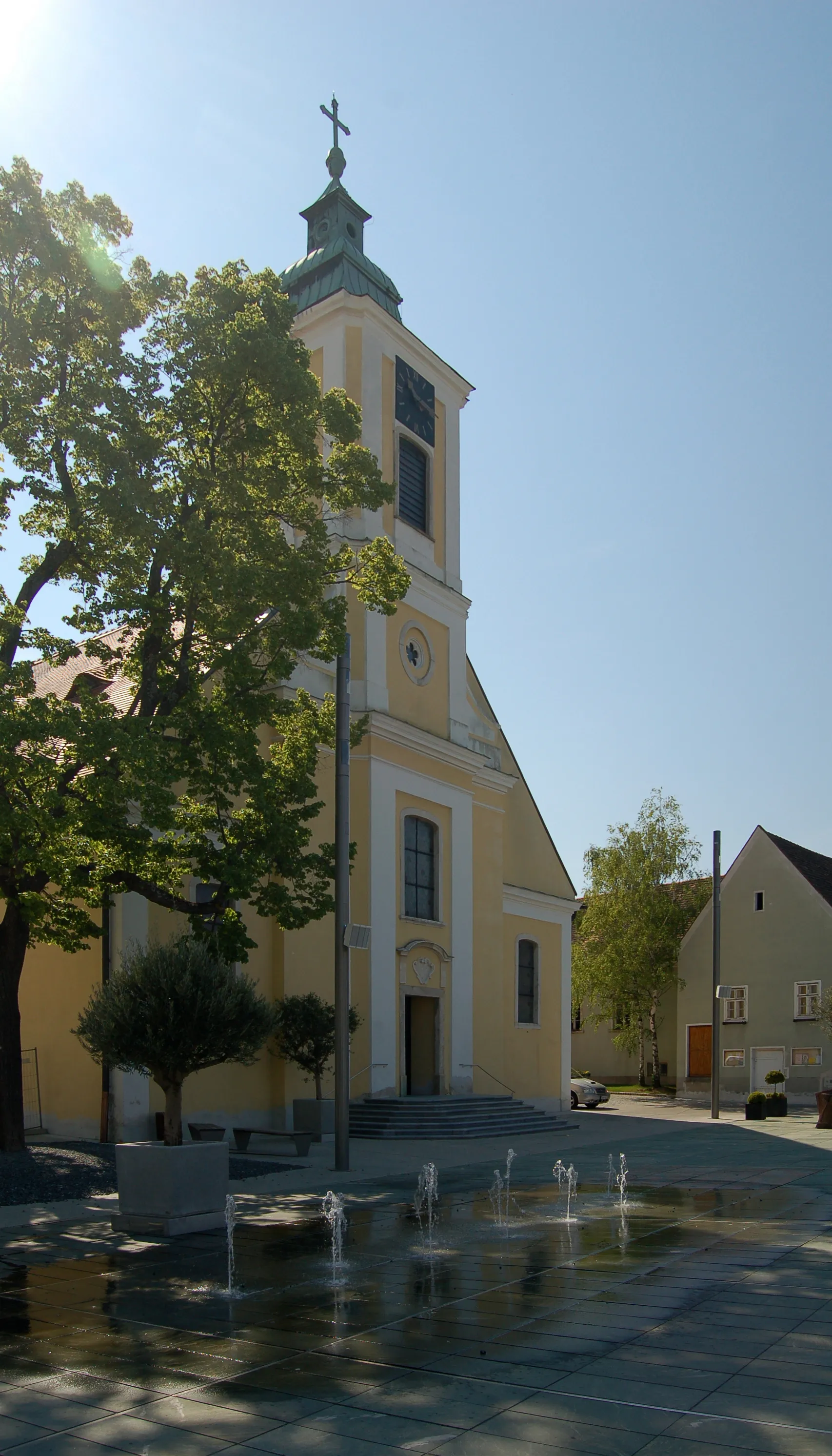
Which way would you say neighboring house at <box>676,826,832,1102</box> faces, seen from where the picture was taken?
facing the viewer

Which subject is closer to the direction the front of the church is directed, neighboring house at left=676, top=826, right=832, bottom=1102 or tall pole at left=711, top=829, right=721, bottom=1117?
the tall pole

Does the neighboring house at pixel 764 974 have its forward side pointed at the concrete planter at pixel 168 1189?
yes

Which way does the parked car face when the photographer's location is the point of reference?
facing the viewer and to the right of the viewer

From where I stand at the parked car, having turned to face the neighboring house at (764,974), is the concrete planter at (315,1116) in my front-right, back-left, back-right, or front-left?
back-right

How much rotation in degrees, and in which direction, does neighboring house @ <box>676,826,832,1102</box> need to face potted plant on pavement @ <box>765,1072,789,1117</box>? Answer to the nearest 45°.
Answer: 0° — it already faces it

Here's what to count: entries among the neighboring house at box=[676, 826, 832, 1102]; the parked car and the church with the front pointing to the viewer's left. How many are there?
0

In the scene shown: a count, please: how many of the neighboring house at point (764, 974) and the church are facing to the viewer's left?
0

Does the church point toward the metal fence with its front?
no

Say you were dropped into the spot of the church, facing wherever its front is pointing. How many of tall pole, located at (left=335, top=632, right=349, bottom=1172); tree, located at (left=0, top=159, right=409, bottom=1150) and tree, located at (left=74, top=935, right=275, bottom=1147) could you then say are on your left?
0
